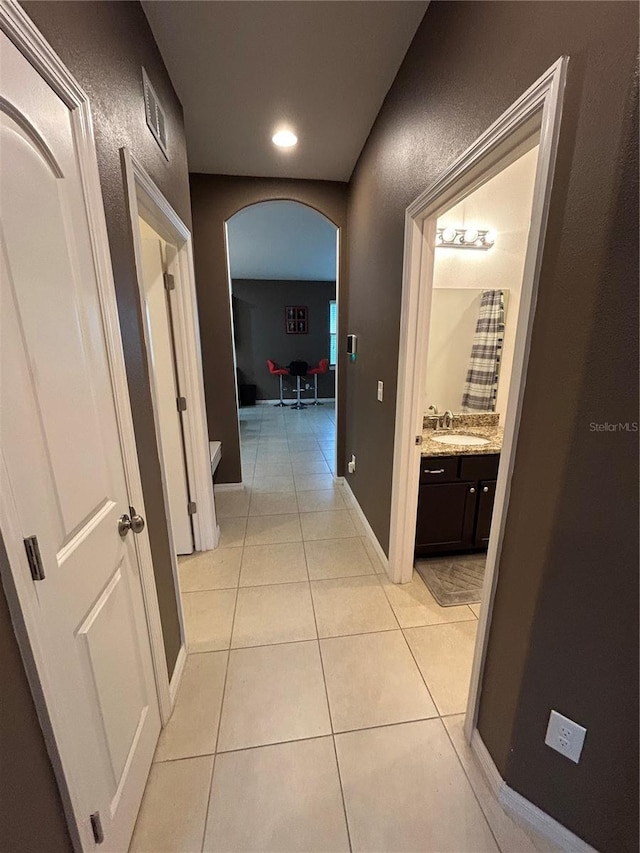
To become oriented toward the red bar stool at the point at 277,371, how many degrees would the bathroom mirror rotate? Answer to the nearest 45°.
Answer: approximately 135° to its right

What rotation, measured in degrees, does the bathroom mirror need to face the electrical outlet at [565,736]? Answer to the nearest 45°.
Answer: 0° — it already faces it

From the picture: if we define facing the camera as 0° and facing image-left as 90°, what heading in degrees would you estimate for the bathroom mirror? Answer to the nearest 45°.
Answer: approximately 0°

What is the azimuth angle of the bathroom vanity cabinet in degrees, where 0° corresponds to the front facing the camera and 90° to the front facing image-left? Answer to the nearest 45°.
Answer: approximately 0°

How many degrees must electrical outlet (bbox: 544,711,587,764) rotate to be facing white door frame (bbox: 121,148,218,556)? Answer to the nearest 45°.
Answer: approximately 45° to its right

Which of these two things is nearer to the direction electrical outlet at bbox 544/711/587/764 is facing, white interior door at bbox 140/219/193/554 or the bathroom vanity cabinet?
the white interior door

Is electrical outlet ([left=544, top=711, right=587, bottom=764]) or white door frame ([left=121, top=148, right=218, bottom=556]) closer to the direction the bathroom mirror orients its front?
the electrical outlet

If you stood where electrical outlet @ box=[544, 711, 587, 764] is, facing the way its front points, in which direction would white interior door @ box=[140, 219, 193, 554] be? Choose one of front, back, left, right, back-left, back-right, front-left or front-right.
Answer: front-right

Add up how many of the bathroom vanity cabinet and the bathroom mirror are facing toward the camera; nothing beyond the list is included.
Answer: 2

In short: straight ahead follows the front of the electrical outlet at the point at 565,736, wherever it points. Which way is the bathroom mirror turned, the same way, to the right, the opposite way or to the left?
to the left
